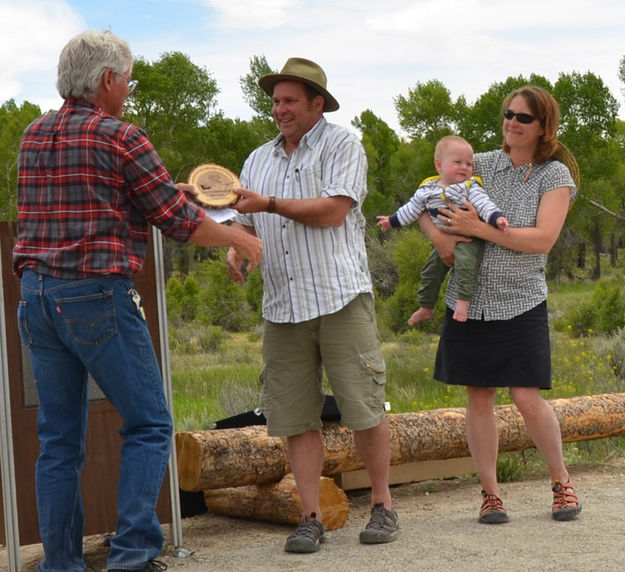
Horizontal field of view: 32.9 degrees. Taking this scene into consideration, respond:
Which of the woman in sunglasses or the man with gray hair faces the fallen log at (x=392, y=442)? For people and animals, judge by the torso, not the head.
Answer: the man with gray hair

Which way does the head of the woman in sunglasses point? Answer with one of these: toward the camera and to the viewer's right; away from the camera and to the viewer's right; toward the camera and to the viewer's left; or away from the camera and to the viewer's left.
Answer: toward the camera and to the viewer's left

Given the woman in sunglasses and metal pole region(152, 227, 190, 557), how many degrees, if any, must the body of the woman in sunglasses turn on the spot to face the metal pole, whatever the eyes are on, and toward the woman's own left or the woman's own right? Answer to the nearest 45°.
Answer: approximately 45° to the woman's own right

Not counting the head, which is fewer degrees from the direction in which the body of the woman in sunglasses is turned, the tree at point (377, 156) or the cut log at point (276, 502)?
the cut log

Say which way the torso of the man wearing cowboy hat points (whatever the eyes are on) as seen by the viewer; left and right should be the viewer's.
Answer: facing the viewer and to the left of the viewer

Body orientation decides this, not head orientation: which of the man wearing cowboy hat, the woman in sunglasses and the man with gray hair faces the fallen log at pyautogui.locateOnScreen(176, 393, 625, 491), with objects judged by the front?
the man with gray hair

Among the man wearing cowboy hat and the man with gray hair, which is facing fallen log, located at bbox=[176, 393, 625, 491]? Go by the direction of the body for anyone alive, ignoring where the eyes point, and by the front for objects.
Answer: the man with gray hair

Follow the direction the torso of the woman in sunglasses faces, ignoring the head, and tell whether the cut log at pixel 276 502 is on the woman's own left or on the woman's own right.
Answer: on the woman's own right

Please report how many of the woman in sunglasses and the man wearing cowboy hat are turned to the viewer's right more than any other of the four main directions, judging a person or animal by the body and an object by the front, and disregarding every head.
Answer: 0

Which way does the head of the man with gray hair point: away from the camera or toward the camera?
away from the camera

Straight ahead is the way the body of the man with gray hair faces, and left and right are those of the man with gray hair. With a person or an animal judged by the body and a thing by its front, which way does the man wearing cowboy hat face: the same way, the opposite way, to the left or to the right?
the opposite way

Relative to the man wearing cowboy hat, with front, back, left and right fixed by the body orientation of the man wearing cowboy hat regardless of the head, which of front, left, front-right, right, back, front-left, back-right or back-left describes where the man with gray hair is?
front

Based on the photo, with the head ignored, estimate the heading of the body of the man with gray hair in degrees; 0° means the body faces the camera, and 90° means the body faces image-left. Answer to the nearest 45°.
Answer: approximately 225°

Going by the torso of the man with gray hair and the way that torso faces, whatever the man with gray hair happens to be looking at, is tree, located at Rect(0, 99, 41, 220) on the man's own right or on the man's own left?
on the man's own left

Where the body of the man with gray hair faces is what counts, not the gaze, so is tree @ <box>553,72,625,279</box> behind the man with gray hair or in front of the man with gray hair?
in front

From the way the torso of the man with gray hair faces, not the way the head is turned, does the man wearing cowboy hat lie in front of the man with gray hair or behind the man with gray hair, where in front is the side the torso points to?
in front

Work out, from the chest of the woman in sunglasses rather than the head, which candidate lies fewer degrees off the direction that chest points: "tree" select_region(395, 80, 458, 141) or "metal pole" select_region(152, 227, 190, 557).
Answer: the metal pole
